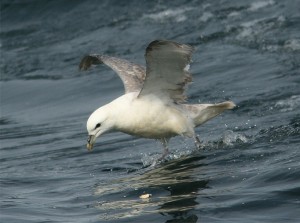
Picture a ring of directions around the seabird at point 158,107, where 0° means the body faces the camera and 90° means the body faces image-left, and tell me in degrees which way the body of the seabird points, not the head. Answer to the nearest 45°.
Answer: approximately 90°
